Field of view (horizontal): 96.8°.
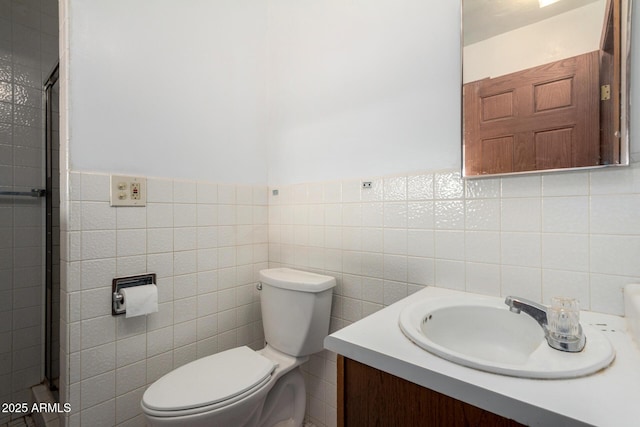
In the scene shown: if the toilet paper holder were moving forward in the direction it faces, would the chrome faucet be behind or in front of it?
in front

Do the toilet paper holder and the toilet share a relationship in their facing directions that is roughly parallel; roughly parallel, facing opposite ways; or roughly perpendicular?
roughly perpendicular

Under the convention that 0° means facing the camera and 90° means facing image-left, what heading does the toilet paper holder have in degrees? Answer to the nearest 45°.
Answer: approximately 315°

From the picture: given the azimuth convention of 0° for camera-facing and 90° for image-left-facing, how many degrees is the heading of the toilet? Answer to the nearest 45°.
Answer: approximately 45°

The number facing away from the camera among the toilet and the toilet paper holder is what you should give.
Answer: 0

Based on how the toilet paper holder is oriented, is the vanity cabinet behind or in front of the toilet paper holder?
in front

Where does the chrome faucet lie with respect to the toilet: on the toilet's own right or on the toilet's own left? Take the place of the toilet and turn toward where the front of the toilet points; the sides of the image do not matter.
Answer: on the toilet's own left

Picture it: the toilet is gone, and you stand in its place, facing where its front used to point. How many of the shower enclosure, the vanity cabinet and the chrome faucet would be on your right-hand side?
1
